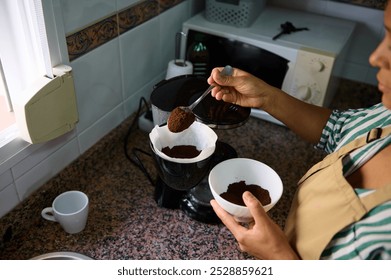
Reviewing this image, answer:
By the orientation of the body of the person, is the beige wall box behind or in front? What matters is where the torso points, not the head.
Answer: in front

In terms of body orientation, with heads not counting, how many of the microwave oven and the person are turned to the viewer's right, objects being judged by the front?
0

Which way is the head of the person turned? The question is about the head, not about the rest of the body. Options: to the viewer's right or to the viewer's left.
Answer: to the viewer's left

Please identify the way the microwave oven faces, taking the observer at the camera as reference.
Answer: facing the viewer and to the left of the viewer

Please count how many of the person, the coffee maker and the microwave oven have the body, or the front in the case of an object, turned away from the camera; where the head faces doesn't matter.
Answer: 0

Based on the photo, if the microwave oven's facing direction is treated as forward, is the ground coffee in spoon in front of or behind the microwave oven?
in front

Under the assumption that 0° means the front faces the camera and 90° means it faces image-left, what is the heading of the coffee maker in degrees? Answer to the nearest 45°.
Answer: approximately 315°

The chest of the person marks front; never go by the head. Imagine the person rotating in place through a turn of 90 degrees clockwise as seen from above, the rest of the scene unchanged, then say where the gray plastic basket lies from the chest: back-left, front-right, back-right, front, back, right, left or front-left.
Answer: front

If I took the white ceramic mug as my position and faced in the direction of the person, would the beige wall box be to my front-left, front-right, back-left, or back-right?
back-left
